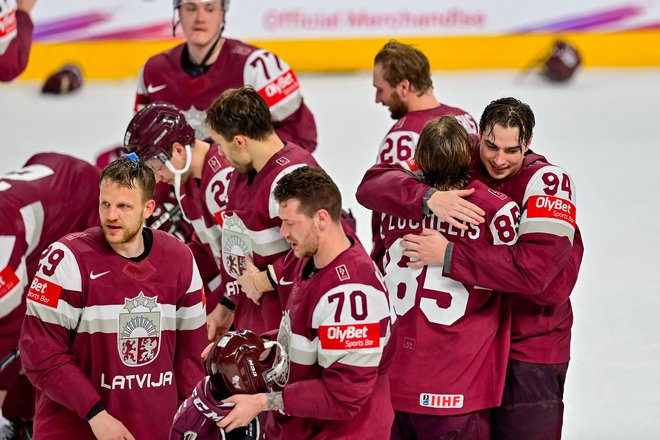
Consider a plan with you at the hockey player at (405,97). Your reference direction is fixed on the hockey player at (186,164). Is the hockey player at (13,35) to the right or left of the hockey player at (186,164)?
right

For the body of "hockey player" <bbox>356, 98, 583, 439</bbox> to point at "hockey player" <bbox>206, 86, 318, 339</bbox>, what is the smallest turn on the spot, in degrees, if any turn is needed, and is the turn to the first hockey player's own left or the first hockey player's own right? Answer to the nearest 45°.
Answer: approximately 45° to the first hockey player's own right

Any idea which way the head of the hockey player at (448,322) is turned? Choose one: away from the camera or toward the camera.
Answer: away from the camera

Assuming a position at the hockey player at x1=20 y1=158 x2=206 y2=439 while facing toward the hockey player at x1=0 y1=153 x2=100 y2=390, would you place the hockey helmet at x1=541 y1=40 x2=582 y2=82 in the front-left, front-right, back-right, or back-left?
front-right

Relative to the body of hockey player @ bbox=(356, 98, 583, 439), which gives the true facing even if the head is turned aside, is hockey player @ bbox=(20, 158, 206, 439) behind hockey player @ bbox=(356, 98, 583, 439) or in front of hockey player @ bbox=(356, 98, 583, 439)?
in front

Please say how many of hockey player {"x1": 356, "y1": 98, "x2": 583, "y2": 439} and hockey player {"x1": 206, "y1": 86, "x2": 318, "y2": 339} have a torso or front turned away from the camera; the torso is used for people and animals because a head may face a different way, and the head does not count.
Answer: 0

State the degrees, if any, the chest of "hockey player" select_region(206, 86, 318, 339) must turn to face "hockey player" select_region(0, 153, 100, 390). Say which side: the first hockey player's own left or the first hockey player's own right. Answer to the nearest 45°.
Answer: approximately 90° to the first hockey player's own right

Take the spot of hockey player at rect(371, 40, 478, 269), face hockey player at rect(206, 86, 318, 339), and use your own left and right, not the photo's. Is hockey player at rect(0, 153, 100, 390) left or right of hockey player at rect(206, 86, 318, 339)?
right

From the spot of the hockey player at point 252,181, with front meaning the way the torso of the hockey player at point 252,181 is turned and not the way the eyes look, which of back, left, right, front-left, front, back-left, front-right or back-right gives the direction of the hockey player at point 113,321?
front

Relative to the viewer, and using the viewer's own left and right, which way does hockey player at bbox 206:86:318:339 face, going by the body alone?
facing the viewer and to the left of the viewer
